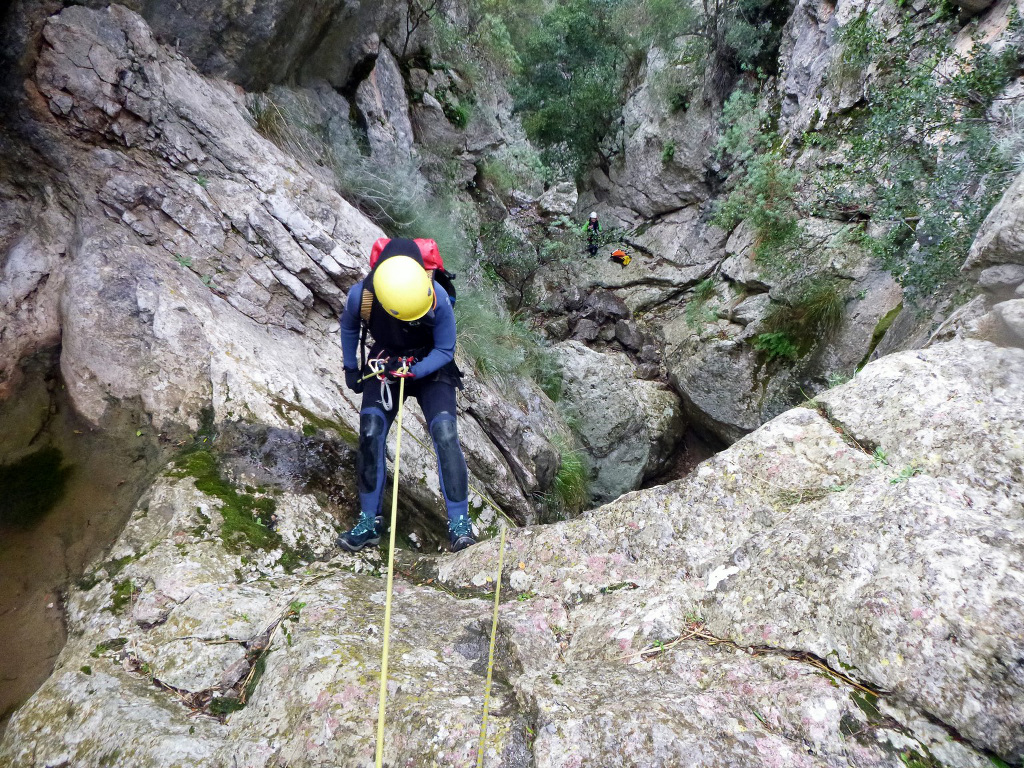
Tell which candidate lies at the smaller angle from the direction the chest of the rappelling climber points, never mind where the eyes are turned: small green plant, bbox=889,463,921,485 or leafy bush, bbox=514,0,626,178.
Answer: the small green plant

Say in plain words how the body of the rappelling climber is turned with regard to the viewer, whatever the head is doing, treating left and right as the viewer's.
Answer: facing the viewer

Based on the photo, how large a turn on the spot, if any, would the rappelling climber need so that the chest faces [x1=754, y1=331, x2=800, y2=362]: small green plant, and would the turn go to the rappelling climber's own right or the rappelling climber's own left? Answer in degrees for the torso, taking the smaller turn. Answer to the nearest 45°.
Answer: approximately 135° to the rappelling climber's own left

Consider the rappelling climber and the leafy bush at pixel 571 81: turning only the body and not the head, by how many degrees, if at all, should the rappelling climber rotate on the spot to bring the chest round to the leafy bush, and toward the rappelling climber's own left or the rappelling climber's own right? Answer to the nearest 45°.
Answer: approximately 135° to the rappelling climber's own left

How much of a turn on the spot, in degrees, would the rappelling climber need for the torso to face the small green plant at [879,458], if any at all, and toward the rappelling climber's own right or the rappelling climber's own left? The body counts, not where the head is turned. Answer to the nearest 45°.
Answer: approximately 45° to the rappelling climber's own left

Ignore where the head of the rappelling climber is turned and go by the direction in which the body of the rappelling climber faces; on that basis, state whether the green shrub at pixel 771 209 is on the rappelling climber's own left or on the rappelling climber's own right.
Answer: on the rappelling climber's own left

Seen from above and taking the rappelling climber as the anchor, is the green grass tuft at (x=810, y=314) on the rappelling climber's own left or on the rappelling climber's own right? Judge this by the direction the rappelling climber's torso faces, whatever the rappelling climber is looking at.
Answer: on the rappelling climber's own left

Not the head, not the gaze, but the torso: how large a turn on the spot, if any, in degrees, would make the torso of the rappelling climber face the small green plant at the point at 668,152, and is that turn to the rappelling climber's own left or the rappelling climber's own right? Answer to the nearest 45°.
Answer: approximately 135° to the rappelling climber's own left

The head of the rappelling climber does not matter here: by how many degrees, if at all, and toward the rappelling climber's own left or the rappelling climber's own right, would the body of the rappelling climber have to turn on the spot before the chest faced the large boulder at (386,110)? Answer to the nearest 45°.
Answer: approximately 180°
